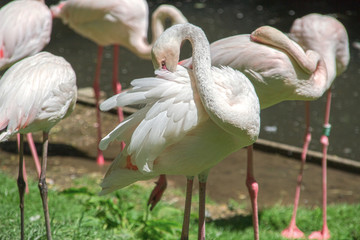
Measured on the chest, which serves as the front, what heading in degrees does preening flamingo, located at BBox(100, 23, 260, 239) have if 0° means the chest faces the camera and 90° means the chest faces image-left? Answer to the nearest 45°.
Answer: approximately 270°

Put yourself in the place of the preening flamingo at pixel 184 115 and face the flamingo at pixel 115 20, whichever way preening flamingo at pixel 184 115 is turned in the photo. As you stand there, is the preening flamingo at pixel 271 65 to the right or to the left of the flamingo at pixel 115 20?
right

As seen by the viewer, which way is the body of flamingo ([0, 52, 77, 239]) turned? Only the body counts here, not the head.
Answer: to the viewer's right

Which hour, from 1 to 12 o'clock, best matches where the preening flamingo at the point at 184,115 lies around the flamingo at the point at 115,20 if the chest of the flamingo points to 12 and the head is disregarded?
The preening flamingo is roughly at 3 o'clock from the flamingo.

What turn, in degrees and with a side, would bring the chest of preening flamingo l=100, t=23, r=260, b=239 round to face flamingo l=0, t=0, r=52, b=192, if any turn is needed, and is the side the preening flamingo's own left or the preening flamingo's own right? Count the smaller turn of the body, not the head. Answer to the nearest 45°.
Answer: approximately 135° to the preening flamingo's own left

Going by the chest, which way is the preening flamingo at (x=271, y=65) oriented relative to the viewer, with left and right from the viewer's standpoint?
facing to the right of the viewer

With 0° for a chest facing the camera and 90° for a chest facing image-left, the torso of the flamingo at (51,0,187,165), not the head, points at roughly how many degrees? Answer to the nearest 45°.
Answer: approximately 270°

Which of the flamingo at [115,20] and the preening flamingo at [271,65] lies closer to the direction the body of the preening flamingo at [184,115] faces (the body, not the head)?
the preening flamingo
